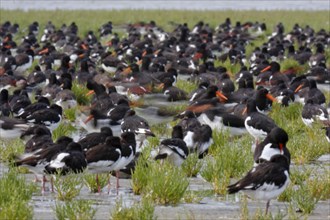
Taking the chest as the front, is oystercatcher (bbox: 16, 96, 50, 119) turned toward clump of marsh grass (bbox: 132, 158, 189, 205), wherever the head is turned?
no

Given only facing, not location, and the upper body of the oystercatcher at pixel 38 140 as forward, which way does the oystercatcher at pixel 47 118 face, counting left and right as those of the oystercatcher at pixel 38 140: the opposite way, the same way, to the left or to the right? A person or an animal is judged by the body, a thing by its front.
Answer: the same way

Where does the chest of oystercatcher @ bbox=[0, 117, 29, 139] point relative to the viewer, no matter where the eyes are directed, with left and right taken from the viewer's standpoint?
facing to the left of the viewer

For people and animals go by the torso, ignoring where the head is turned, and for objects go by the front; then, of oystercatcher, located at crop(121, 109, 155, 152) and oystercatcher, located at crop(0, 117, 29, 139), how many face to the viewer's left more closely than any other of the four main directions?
2

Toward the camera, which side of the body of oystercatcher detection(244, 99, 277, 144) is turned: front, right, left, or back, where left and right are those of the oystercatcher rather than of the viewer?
left

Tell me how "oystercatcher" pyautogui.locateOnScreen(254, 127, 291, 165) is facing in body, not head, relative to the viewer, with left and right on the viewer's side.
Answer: facing the viewer and to the right of the viewer
